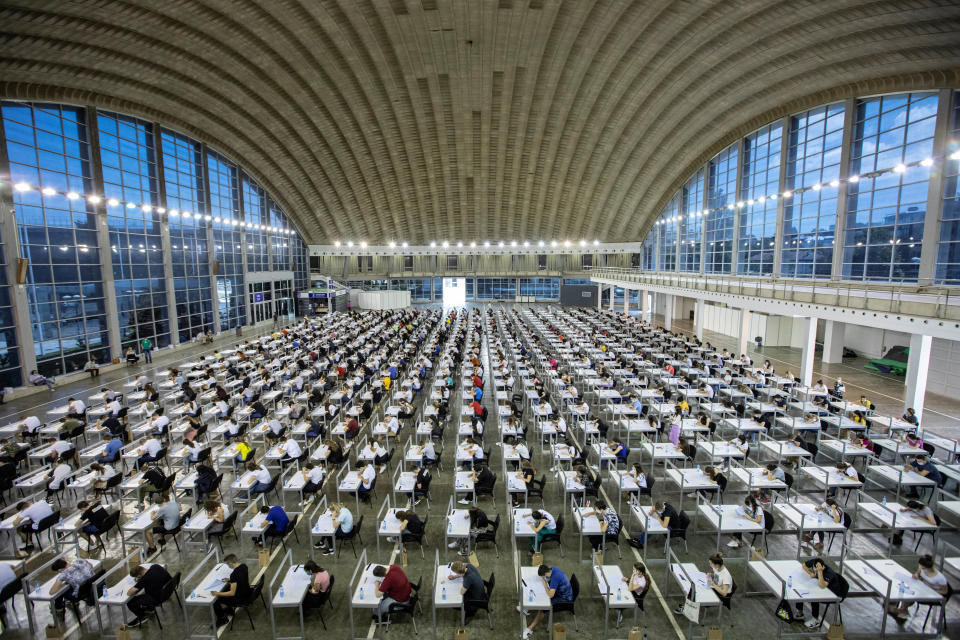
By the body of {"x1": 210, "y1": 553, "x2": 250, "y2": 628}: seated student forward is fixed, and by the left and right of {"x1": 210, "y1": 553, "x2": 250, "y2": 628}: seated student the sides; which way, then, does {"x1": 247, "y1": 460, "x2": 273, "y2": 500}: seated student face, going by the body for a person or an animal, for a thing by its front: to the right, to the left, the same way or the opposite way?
the same way

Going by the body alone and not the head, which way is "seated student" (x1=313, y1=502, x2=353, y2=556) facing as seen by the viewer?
to the viewer's left

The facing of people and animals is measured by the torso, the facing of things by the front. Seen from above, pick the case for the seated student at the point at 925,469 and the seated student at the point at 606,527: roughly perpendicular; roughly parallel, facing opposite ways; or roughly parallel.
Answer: roughly parallel

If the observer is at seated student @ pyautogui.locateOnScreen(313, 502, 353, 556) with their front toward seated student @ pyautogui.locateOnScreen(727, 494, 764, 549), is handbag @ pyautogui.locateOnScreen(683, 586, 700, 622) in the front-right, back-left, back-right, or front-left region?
front-right

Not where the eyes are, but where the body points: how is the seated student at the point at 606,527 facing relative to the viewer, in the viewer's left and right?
facing to the left of the viewer

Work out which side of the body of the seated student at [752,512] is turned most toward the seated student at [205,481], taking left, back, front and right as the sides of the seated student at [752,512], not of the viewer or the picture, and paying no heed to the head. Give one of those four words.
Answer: front

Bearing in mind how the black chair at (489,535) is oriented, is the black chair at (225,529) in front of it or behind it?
in front

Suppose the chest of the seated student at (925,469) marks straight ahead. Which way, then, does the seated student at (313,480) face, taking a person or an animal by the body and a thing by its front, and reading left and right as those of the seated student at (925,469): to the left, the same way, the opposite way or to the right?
the same way

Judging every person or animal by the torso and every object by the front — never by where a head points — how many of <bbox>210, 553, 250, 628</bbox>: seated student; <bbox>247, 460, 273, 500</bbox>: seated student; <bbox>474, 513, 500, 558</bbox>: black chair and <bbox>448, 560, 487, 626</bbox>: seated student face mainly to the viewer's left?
4

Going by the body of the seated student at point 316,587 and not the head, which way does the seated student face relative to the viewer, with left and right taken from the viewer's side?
facing to the left of the viewer
